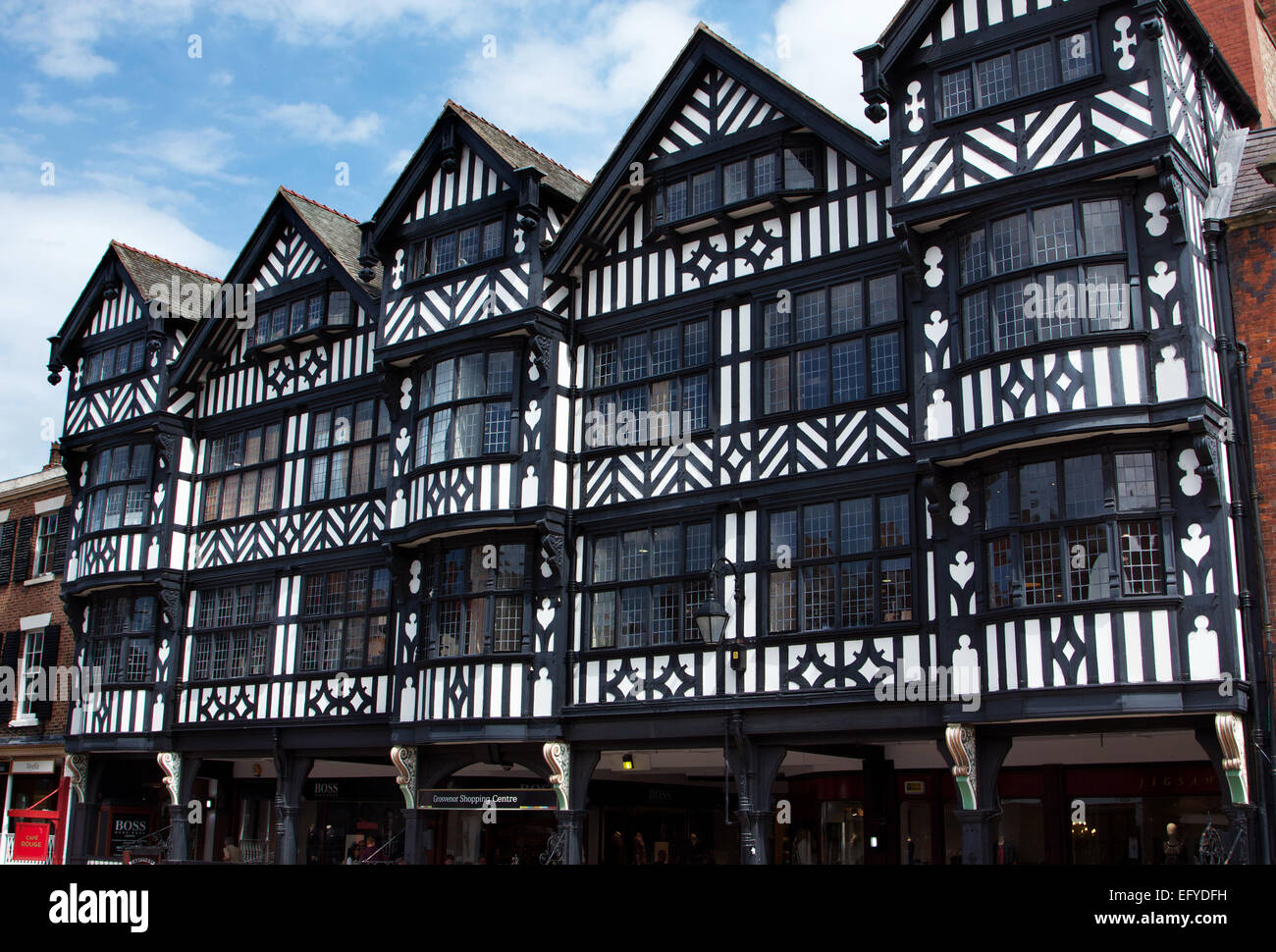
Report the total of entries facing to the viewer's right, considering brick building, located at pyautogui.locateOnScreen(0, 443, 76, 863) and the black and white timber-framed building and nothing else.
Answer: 0

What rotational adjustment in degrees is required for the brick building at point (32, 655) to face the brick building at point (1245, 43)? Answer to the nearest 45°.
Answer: approximately 90° to its left

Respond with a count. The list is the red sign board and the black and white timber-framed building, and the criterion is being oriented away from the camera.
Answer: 0

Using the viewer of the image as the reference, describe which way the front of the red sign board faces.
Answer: facing the viewer

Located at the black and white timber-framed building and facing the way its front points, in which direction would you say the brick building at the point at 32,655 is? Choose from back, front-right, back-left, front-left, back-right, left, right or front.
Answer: right

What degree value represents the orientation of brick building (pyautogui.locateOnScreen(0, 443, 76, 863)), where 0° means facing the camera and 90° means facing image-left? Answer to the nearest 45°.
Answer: approximately 45°

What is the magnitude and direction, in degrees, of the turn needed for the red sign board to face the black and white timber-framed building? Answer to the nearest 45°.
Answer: approximately 45° to its left

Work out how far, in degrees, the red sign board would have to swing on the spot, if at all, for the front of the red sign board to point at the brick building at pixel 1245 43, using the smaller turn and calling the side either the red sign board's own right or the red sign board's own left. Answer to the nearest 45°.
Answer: approximately 45° to the red sign board's own left

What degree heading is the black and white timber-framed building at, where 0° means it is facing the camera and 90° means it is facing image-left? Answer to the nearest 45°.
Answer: approximately 45°

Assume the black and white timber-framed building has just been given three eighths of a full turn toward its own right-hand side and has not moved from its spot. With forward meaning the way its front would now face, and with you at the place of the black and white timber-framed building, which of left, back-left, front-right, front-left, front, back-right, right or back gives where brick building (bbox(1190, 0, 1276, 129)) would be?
right

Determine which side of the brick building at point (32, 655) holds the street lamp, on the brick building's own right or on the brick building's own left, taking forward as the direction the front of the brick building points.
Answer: on the brick building's own left
